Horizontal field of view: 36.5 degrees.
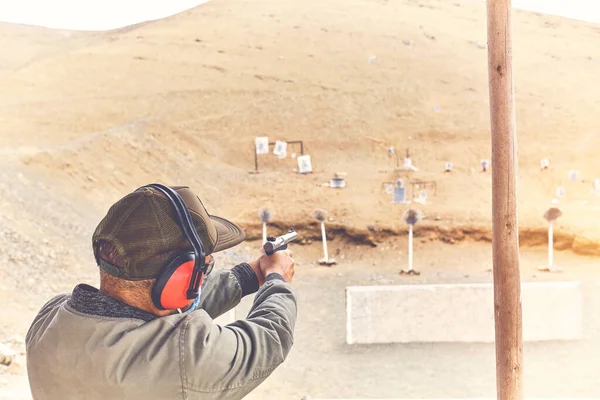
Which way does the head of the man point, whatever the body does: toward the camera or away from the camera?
away from the camera

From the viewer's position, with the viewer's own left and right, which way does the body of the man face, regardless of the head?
facing away from the viewer and to the right of the viewer

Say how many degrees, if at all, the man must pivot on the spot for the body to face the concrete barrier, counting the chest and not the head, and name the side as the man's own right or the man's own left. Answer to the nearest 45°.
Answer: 0° — they already face it
